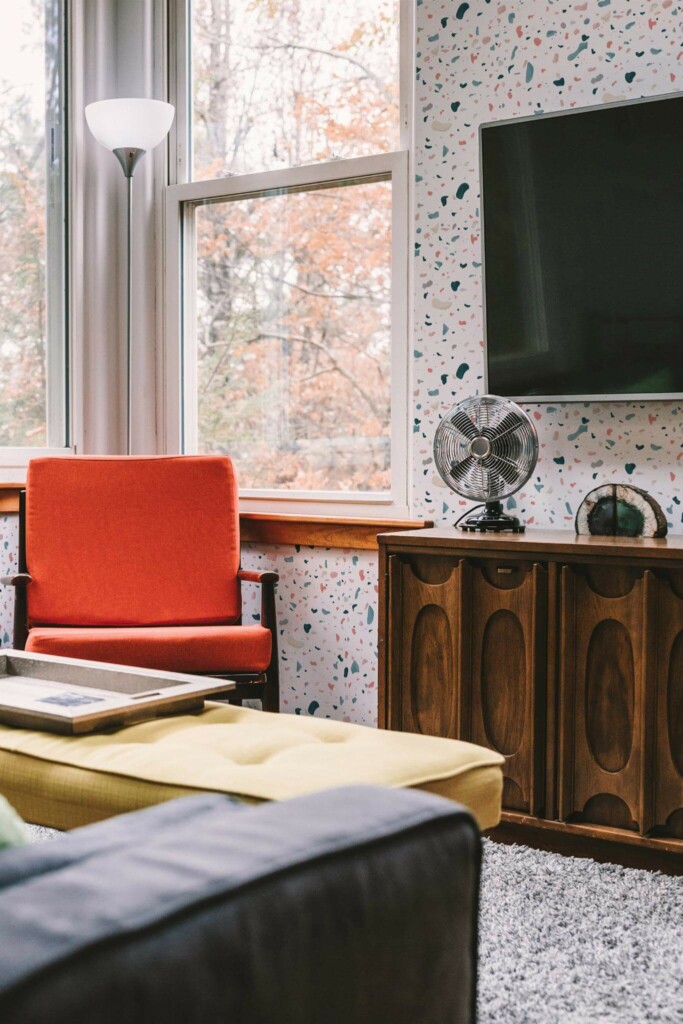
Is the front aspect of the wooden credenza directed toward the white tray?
yes

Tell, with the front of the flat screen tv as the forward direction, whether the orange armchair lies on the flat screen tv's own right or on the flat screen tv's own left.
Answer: on the flat screen tv's own right

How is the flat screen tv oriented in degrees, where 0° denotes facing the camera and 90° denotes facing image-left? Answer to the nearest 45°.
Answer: approximately 45°

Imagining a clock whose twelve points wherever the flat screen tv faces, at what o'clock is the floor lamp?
The floor lamp is roughly at 2 o'clock from the flat screen tv.

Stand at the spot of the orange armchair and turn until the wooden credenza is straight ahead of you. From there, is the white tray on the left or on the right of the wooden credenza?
right

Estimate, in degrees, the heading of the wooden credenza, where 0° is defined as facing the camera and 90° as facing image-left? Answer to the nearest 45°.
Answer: approximately 45°
